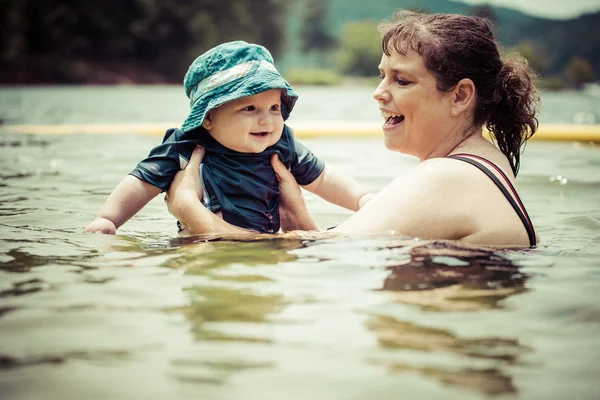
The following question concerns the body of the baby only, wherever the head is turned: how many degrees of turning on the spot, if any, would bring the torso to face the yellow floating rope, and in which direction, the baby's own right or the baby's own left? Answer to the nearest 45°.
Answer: approximately 135° to the baby's own left

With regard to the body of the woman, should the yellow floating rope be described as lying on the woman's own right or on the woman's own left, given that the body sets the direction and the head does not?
on the woman's own right

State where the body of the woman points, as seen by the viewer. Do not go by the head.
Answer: to the viewer's left
